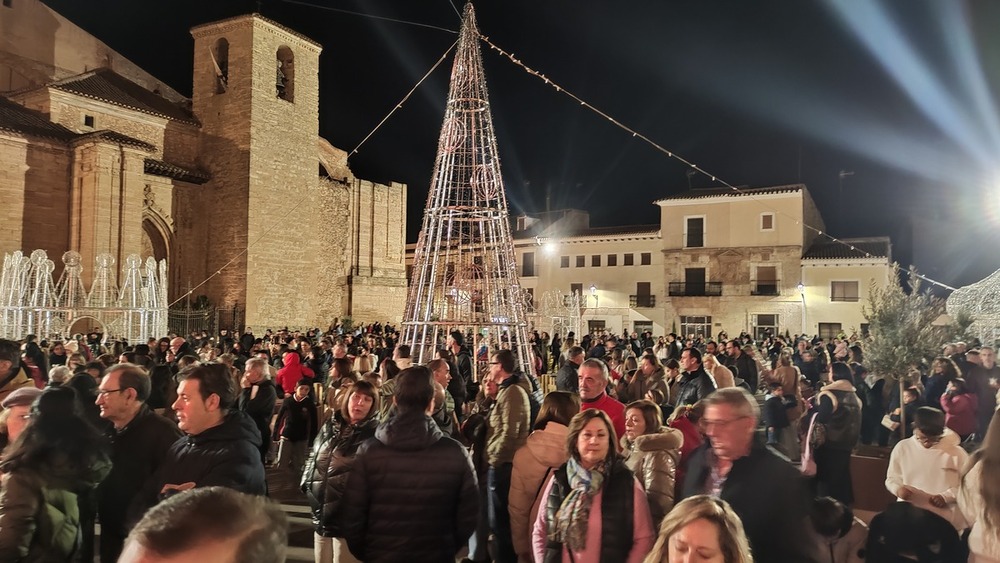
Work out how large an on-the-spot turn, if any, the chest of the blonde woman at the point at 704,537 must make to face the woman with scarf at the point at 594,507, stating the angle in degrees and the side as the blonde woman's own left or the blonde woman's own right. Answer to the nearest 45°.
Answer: approximately 135° to the blonde woman's own right

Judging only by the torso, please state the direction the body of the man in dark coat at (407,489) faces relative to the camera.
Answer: away from the camera

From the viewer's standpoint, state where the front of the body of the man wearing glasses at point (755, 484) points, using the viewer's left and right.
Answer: facing the viewer and to the left of the viewer

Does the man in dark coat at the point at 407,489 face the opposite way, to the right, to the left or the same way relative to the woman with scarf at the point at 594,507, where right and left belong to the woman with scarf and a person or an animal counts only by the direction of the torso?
the opposite way

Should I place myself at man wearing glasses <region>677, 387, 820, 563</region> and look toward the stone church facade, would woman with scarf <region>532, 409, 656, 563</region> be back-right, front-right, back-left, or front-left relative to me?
front-left

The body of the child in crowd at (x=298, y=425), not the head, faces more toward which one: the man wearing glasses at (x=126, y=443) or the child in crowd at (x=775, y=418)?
the man wearing glasses

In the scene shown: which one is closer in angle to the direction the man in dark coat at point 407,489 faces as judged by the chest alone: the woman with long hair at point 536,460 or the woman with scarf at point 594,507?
the woman with long hair

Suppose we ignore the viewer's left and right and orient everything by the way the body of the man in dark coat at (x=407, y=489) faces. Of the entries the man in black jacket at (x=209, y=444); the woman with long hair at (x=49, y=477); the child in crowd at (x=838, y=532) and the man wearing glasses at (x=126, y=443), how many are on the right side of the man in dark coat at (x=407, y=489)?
1

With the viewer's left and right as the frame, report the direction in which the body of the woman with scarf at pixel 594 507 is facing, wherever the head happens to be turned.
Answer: facing the viewer
